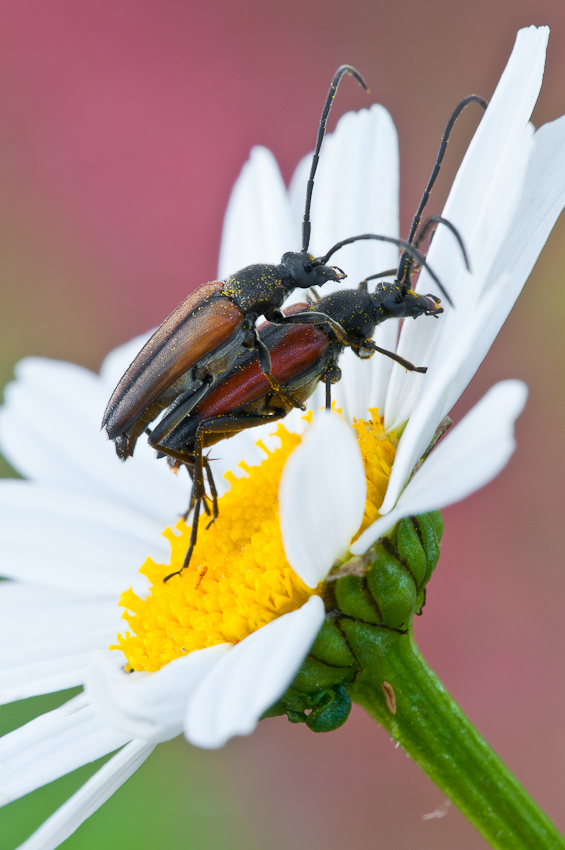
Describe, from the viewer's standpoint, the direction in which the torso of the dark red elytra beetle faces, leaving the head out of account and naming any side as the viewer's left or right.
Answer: facing to the right of the viewer

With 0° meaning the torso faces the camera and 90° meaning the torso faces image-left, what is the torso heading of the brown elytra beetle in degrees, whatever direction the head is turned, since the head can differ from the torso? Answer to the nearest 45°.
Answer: approximately 270°
